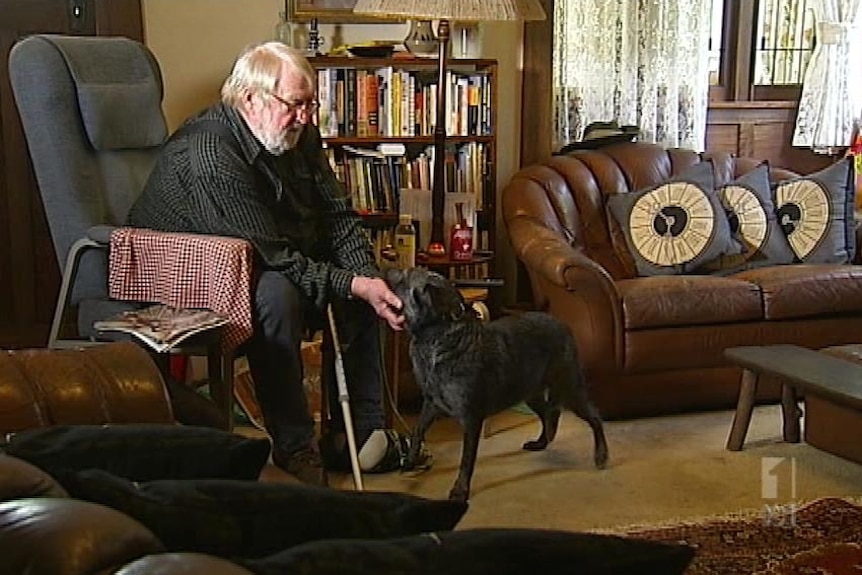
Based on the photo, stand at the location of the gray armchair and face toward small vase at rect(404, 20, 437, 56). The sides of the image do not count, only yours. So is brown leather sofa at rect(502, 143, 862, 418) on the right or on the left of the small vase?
right

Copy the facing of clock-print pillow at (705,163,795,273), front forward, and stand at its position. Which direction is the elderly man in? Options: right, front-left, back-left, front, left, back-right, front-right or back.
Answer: front-right

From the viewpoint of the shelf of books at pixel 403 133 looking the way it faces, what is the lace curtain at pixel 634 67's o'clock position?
The lace curtain is roughly at 8 o'clock from the shelf of books.

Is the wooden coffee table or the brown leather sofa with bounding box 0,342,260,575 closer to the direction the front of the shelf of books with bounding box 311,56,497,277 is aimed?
the brown leather sofa

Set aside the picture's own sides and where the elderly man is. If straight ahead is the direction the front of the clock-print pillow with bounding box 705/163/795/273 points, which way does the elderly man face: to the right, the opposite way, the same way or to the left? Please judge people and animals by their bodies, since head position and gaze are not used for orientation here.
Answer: to the left

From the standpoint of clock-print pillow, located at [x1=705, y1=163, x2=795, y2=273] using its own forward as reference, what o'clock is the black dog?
The black dog is roughly at 1 o'clock from the clock-print pillow.

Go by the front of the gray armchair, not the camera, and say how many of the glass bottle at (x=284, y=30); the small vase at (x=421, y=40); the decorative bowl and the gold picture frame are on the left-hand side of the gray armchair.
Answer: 4

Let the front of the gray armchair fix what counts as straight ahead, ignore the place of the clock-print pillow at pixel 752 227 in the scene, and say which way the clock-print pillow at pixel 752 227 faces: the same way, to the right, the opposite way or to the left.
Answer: to the right

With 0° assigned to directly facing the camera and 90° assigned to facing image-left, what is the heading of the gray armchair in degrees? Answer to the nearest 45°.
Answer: approximately 315°

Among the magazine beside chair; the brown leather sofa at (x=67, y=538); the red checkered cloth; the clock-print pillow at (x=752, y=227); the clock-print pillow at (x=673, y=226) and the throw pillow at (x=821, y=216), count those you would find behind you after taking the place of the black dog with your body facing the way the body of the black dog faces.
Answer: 3

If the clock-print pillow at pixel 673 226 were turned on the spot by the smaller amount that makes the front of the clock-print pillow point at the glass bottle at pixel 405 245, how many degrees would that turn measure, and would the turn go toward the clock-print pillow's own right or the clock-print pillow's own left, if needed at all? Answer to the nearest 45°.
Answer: approximately 45° to the clock-print pillow's own right

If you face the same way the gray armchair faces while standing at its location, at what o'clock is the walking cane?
The walking cane is roughly at 12 o'clock from the gray armchair.

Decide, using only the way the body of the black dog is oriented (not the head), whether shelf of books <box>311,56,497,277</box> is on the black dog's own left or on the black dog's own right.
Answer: on the black dog's own right
